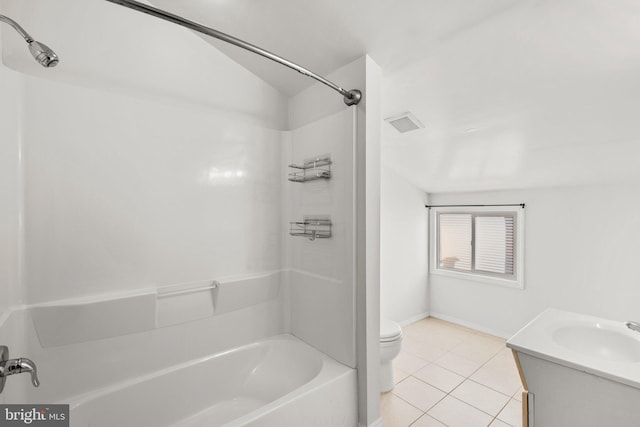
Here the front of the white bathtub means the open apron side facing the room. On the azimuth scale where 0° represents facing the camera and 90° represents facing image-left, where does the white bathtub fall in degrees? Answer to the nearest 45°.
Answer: approximately 315°

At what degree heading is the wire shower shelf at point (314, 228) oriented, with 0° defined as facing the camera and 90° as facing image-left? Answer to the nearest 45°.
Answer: approximately 0°

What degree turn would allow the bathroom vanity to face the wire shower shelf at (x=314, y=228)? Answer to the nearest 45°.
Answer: approximately 45° to its right

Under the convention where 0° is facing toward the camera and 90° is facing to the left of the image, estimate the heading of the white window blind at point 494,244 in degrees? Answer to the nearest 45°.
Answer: approximately 45°

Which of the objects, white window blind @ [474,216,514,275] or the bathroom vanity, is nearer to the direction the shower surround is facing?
the bathroom vanity

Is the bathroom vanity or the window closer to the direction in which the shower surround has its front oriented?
the bathroom vanity

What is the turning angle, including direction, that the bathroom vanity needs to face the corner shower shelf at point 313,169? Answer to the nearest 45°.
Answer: approximately 45° to its right

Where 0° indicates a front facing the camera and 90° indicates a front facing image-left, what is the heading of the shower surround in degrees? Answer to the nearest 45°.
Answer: approximately 315°
